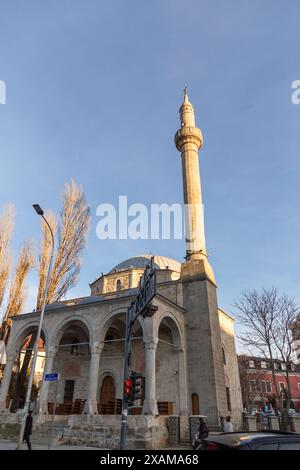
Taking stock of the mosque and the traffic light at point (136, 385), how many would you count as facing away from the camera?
0

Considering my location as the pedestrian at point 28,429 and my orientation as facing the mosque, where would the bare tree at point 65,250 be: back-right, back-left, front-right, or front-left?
front-left

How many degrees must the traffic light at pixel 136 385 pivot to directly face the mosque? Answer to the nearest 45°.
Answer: approximately 135° to its left

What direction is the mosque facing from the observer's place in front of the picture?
facing the viewer and to the left of the viewer

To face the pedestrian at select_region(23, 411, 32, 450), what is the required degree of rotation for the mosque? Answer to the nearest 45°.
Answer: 0° — it already faces them

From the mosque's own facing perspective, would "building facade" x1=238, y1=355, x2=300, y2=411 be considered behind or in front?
behind

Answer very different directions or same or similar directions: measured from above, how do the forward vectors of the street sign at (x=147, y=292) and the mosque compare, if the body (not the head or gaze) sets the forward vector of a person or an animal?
very different directions
